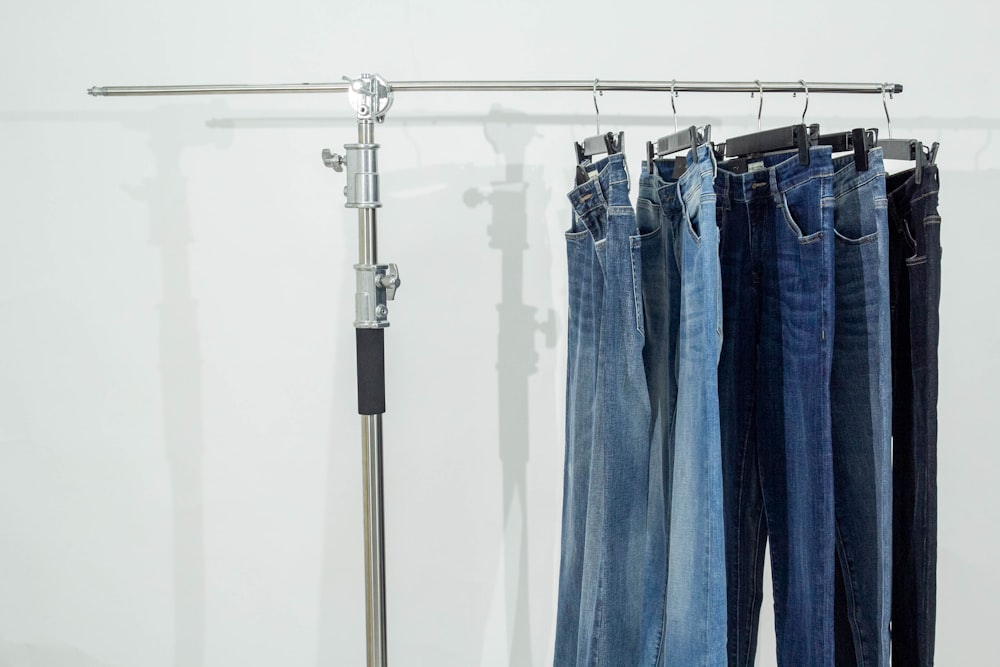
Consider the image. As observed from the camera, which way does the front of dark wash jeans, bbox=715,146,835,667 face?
facing the viewer and to the left of the viewer

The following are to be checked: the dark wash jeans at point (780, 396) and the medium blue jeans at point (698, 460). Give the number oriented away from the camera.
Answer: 0

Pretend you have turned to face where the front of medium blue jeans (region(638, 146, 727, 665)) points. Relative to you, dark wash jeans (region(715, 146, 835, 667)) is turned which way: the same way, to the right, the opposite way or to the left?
the same way
